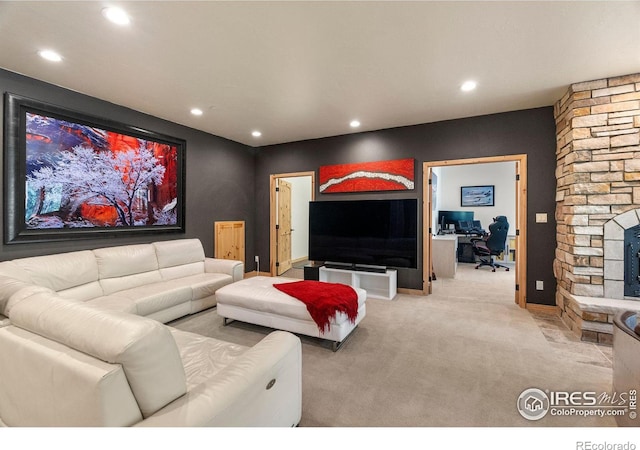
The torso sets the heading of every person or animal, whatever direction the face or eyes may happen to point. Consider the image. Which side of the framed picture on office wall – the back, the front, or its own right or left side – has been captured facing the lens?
front

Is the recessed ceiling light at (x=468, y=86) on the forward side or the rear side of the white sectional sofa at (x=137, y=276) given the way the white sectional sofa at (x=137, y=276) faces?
on the forward side

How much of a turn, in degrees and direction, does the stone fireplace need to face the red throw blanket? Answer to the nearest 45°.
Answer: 0° — it already faces it

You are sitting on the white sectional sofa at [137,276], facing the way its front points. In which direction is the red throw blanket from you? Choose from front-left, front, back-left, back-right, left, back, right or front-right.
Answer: front

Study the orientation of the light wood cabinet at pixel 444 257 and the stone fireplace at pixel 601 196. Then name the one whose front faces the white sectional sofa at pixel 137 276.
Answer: the stone fireplace

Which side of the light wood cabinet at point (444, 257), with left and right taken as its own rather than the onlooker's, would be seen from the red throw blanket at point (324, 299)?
right

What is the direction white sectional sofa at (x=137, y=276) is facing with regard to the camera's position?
facing the viewer and to the right of the viewer

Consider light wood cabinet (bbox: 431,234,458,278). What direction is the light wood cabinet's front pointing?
to the viewer's right

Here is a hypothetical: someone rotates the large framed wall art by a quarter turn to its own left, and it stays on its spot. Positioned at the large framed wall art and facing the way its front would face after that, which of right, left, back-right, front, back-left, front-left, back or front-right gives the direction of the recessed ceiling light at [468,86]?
right

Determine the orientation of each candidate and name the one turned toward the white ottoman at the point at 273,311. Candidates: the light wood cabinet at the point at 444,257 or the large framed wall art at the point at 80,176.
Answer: the large framed wall art

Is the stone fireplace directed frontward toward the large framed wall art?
yes

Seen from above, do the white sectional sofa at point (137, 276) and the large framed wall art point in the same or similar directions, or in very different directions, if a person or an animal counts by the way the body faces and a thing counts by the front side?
same or similar directions

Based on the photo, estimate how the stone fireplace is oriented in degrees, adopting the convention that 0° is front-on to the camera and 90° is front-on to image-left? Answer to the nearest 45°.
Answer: approximately 45°

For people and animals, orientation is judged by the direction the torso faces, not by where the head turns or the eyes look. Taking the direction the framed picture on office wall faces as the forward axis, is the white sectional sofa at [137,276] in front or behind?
in front

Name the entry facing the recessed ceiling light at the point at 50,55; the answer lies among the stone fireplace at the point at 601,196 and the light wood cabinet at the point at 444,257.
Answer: the stone fireplace

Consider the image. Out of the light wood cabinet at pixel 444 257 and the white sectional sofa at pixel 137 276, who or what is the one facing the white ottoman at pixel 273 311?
the white sectional sofa
